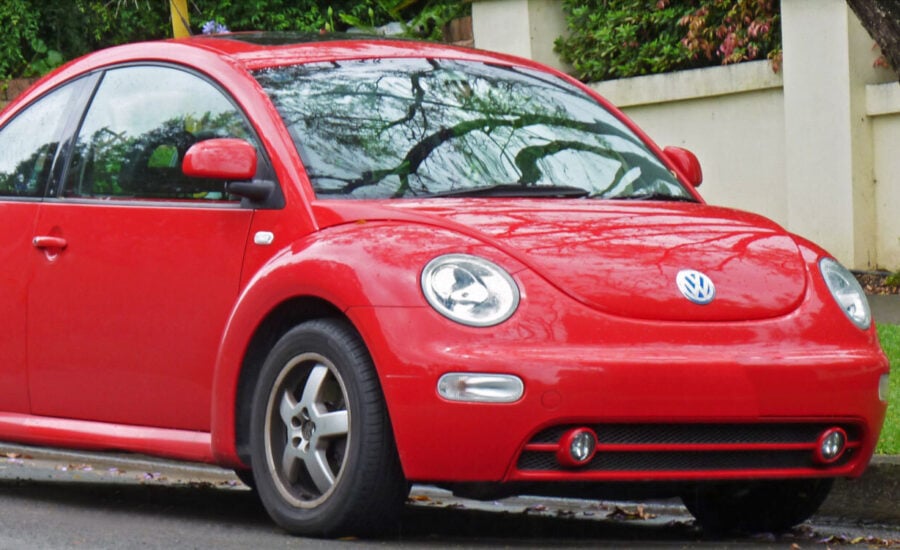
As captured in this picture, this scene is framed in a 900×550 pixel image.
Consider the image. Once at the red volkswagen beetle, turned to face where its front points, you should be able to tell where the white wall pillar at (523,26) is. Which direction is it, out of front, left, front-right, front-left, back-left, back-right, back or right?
back-left

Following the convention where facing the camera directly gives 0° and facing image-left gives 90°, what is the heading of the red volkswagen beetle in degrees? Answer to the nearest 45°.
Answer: approximately 315°

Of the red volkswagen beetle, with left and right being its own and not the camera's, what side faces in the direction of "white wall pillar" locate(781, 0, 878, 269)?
left
